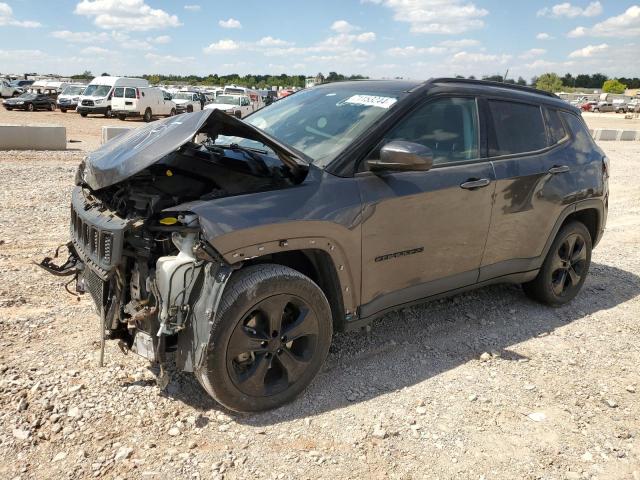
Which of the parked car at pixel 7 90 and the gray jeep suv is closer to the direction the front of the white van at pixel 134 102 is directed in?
the parked car

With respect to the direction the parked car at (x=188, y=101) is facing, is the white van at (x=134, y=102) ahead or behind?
ahead

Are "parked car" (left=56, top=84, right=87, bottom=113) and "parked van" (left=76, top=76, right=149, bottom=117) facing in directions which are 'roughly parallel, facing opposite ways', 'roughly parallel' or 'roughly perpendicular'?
roughly parallel

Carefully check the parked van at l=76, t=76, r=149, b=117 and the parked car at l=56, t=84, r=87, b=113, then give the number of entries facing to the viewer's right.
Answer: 0

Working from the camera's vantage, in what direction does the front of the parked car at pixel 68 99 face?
facing the viewer and to the left of the viewer

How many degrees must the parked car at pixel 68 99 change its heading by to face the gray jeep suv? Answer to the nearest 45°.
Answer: approximately 45° to its left

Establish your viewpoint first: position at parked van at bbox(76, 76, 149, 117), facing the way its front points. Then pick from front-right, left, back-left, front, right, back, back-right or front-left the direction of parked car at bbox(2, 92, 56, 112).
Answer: right

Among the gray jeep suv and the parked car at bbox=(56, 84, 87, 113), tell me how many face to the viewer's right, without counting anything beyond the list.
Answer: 0

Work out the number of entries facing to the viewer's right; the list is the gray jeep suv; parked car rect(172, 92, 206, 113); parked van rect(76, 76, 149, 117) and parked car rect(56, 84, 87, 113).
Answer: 0

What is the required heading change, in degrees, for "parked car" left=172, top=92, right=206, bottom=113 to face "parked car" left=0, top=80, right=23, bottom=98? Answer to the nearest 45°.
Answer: approximately 90° to its right

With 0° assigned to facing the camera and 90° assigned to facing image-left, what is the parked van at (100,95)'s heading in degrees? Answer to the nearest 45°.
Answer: approximately 45°
